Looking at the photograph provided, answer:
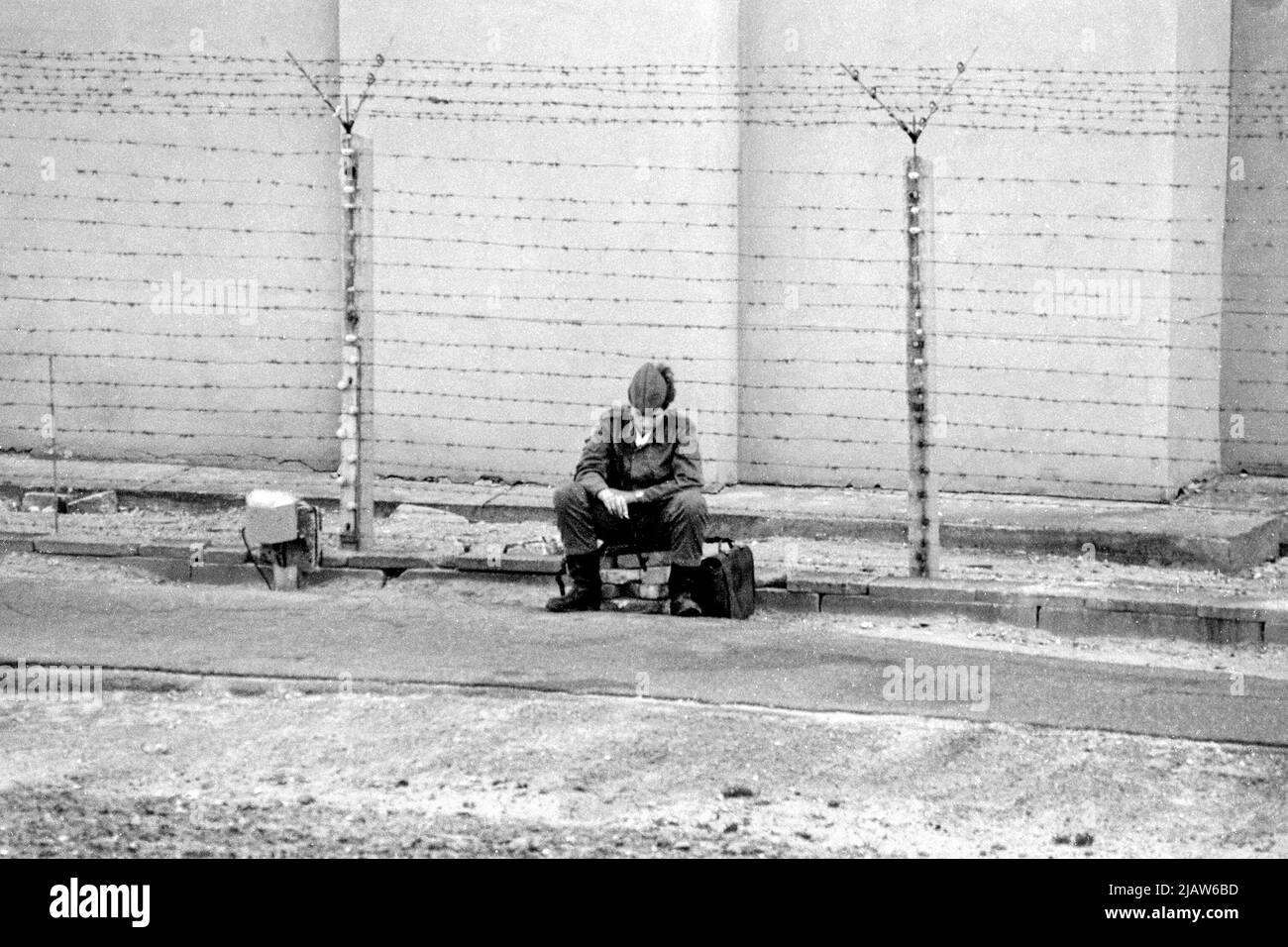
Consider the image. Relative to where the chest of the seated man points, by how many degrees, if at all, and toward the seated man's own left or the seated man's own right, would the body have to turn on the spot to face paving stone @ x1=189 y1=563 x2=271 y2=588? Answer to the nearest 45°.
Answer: approximately 90° to the seated man's own right

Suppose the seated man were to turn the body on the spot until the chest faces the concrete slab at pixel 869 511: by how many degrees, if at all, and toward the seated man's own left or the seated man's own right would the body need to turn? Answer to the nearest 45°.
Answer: approximately 135° to the seated man's own left

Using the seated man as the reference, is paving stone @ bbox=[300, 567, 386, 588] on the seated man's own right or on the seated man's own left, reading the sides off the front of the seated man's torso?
on the seated man's own right

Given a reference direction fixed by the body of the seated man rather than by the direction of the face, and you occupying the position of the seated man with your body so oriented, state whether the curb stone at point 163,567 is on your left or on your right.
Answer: on your right

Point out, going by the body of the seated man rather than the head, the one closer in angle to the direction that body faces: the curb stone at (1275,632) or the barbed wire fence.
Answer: the curb stone

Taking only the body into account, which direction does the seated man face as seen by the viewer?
toward the camera

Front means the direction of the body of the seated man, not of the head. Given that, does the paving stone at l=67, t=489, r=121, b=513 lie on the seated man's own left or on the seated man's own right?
on the seated man's own right

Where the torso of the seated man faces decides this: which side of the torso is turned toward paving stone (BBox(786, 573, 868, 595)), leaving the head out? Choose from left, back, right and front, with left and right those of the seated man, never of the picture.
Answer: left

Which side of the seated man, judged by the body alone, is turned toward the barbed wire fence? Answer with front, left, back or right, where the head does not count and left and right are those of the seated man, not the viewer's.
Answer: back

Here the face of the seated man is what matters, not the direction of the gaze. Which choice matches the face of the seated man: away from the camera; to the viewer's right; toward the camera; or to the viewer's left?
toward the camera

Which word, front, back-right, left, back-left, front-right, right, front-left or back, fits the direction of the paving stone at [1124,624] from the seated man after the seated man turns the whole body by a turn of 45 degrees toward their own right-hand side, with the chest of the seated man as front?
back-left

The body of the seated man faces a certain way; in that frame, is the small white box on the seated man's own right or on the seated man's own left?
on the seated man's own right
